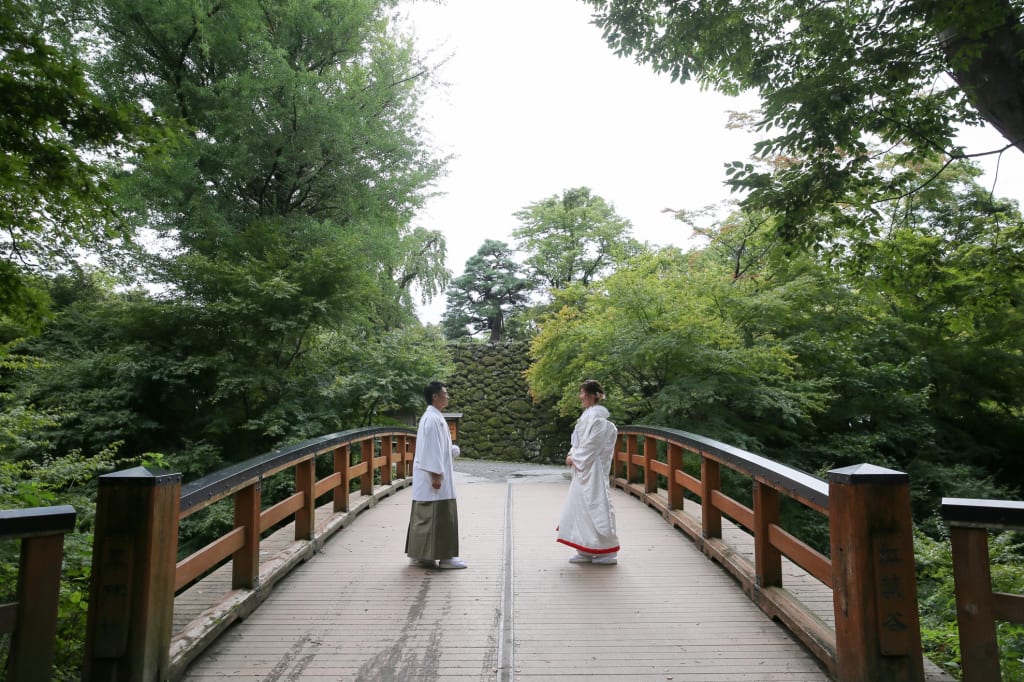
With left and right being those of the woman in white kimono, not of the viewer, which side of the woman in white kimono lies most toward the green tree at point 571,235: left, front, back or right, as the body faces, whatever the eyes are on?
right

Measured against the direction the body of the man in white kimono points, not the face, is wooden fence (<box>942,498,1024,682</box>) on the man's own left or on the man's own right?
on the man's own right

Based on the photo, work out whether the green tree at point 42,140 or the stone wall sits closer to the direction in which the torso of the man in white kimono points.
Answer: the stone wall

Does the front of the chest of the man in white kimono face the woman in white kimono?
yes

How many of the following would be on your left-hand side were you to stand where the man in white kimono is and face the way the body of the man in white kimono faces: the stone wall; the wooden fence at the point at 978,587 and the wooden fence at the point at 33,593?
1

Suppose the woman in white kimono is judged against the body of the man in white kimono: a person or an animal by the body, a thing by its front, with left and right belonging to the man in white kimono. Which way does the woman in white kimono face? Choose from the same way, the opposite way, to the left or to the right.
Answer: the opposite way

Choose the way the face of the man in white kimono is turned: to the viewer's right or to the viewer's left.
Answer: to the viewer's right

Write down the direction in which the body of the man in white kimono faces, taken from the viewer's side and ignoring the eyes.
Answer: to the viewer's right

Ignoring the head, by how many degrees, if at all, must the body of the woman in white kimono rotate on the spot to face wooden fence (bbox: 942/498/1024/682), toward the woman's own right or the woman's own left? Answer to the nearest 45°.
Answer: approximately 135° to the woman's own left

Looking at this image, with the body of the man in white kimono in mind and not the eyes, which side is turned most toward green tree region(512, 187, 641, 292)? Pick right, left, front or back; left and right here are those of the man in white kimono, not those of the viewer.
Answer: left

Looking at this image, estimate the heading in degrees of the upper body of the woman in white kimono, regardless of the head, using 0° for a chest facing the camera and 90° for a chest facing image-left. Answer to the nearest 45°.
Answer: approximately 90°

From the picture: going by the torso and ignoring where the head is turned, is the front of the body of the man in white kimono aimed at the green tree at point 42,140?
no

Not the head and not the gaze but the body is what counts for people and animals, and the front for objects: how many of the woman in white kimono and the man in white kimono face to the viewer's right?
1

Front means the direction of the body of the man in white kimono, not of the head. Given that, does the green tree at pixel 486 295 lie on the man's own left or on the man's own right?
on the man's own left

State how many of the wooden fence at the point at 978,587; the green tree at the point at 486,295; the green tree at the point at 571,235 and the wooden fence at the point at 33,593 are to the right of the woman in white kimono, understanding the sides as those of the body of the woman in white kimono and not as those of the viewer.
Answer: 2

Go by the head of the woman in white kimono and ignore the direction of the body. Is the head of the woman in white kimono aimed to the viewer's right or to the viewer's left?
to the viewer's left
